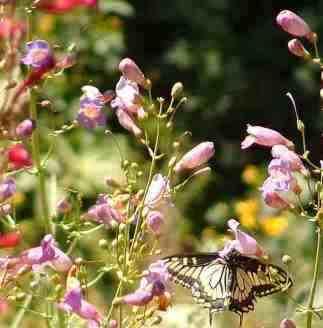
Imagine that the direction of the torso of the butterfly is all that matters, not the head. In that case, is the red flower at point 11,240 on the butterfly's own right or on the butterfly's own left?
on the butterfly's own left

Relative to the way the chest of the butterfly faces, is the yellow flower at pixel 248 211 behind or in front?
in front

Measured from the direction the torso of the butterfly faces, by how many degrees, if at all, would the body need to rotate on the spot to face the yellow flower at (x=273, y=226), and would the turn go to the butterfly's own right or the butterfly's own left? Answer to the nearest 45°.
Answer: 0° — it already faces it

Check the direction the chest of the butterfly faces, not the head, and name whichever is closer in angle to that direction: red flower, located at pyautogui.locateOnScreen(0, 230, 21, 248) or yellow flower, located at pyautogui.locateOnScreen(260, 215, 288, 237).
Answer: the yellow flower

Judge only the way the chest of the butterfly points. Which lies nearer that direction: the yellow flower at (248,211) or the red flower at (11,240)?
the yellow flower

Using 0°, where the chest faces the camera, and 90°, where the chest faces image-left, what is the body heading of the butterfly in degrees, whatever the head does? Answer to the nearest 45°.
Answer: approximately 180°
